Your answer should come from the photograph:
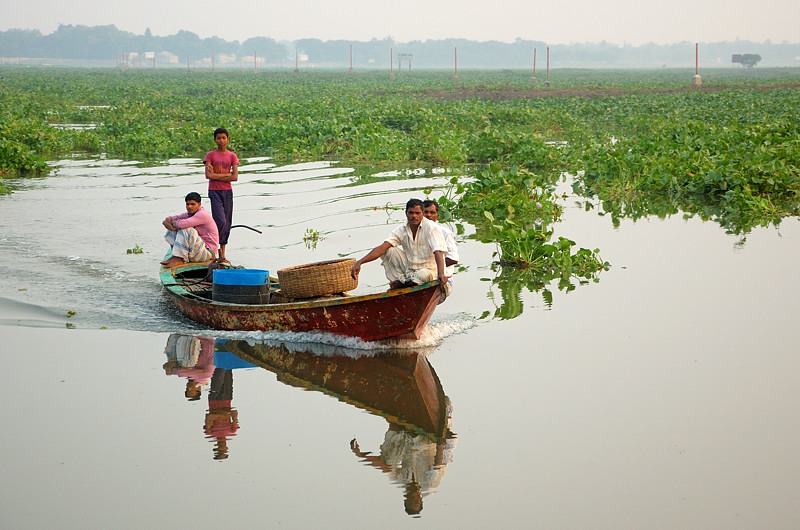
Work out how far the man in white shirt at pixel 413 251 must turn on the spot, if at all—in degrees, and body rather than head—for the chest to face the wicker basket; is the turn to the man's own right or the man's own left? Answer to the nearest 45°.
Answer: approximately 90° to the man's own right

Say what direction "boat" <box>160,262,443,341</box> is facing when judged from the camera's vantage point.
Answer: facing the viewer and to the right of the viewer

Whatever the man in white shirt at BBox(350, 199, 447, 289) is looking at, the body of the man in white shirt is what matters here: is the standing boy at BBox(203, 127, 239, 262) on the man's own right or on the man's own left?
on the man's own right

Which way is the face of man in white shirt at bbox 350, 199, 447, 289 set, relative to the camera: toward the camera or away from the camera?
toward the camera

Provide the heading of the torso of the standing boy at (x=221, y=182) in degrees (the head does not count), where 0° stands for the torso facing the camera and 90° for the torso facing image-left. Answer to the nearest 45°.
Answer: approximately 0°

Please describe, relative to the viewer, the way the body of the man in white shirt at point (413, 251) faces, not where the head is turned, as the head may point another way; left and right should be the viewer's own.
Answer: facing the viewer and to the left of the viewer
